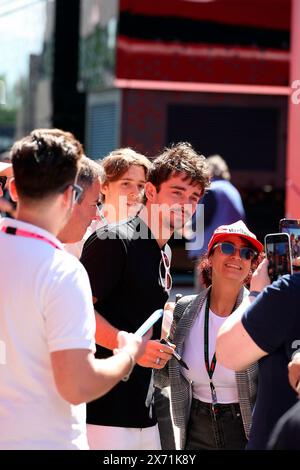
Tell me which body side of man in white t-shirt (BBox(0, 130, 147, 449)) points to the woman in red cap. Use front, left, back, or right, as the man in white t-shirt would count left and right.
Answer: front

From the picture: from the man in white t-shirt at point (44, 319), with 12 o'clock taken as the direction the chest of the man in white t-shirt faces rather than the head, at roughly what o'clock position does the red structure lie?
The red structure is roughly at 11 o'clock from the man in white t-shirt.

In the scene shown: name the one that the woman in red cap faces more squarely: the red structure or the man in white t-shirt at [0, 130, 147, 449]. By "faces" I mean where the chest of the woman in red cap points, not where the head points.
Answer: the man in white t-shirt

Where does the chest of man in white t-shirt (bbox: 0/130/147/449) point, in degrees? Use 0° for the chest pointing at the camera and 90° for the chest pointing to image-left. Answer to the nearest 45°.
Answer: approximately 225°

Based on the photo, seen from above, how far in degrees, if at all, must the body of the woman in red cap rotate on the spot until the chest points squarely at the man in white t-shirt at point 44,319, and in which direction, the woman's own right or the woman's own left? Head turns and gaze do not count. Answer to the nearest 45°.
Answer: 0° — they already face them

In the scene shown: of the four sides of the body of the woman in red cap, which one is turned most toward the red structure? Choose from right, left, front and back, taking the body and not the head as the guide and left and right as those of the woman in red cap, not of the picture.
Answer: back

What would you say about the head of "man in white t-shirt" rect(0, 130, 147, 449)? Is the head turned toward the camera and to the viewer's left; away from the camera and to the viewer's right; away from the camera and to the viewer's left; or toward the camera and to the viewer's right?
away from the camera and to the viewer's right

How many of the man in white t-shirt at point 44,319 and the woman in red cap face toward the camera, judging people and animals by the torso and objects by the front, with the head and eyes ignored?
1

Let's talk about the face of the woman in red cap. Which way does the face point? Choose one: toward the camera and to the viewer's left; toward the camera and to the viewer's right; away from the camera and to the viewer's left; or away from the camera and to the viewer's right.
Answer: toward the camera and to the viewer's right
